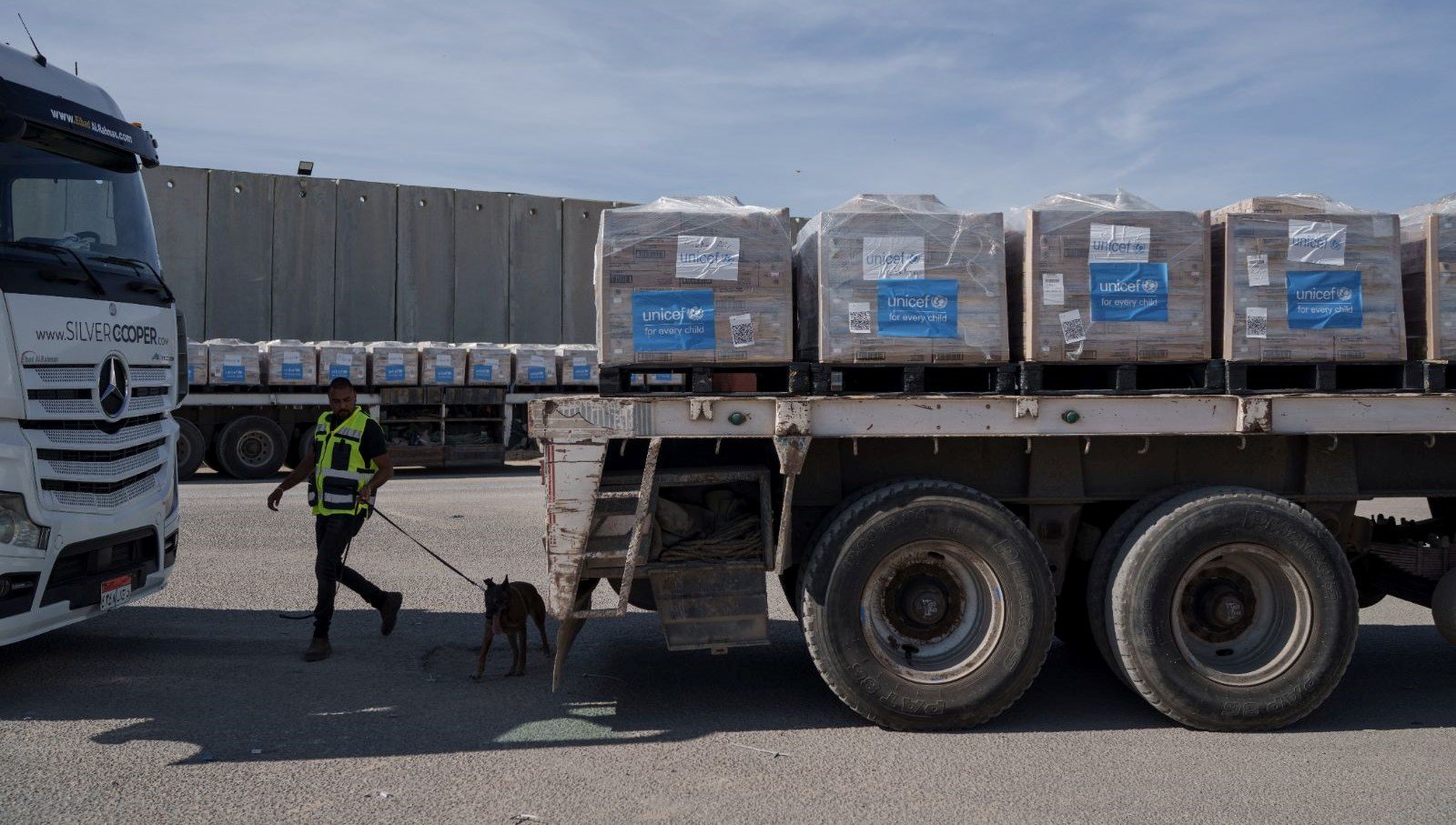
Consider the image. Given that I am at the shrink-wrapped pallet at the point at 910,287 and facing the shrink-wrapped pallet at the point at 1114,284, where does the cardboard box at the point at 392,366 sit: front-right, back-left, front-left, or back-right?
back-left

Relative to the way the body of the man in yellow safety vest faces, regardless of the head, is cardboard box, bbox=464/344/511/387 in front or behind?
behind

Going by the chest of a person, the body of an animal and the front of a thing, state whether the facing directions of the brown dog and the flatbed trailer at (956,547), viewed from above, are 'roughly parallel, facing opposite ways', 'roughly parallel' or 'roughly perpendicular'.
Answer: roughly perpendicular

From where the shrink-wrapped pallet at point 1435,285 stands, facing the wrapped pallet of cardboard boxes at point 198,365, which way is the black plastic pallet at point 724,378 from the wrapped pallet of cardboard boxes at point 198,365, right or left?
left

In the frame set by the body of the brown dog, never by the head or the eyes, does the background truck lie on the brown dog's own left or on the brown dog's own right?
on the brown dog's own right

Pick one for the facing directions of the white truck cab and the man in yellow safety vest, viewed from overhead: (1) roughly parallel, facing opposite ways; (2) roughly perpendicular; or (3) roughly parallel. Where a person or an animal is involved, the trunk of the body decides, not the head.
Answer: roughly perpendicular

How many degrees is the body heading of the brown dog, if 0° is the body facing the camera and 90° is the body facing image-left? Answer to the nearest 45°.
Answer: approximately 45°

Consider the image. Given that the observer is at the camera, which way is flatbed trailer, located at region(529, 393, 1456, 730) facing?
facing to the right of the viewer

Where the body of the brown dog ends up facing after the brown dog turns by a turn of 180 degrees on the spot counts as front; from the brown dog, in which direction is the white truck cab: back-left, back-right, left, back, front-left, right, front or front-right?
back-left

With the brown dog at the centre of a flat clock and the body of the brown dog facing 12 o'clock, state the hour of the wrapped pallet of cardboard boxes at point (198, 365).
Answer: The wrapped pallet of cardboard boxes is roughly at 4 o'clock from the brown dog.
